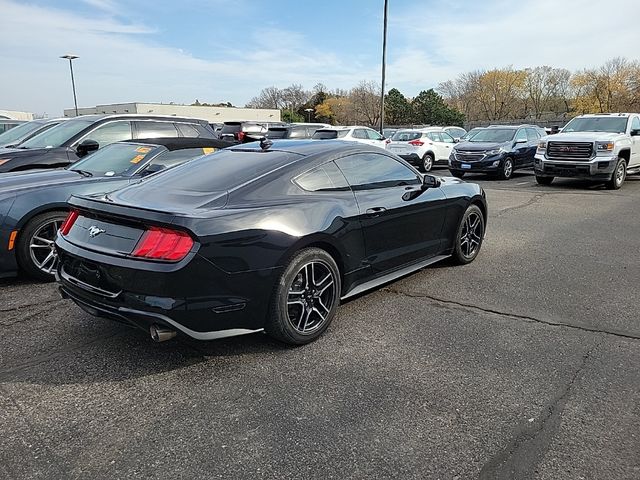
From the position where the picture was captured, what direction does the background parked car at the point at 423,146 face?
facing away from the viewer and to the right of the viewer

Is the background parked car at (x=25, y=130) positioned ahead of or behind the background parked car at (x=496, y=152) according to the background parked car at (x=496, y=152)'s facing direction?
ahead

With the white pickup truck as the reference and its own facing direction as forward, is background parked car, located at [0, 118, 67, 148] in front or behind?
in front

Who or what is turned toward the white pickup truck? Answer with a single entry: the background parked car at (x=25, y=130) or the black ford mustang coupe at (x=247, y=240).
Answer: the black ford mustang coupe

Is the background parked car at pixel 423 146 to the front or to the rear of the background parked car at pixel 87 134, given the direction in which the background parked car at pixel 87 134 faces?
to the rear

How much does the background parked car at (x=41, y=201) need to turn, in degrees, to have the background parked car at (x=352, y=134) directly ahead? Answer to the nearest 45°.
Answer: approximately 180°

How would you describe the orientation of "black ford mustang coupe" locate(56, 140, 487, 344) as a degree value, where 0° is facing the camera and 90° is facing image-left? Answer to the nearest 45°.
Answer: approximately 225°

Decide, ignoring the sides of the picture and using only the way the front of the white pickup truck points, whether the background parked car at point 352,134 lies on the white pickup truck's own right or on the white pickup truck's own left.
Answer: on the white pickup truck's own right

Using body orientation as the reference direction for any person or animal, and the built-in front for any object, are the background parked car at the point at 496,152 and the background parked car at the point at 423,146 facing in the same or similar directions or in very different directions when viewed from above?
very different directions

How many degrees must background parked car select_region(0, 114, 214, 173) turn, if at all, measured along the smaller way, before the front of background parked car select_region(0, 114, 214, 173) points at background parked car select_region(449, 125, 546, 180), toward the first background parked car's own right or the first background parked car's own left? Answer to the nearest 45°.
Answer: approximately 135° to the first background parked car's own left

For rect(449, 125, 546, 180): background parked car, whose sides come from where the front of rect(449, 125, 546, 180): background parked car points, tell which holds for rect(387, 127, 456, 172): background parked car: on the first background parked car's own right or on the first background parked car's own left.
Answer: on the first background parked car's own right

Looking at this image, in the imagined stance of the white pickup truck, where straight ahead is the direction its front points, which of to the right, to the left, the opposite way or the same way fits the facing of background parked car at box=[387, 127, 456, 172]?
the opposite way

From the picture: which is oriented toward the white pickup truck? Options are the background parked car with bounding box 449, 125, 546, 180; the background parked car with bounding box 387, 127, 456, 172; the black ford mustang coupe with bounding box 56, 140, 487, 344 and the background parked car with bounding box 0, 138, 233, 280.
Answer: the black ford mustang coupe

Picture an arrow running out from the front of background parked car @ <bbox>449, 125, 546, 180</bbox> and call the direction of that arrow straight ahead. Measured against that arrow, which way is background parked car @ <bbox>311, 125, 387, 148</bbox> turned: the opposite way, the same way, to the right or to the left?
the opposite way

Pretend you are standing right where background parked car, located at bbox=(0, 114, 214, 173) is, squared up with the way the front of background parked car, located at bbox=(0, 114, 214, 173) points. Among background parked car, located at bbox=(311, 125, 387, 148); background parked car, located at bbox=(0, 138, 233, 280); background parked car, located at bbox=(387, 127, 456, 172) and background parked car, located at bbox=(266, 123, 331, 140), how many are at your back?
3
